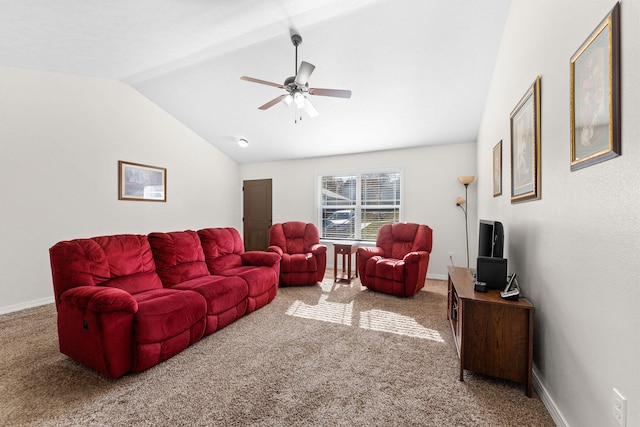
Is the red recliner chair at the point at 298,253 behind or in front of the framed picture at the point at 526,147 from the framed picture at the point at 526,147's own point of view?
in front

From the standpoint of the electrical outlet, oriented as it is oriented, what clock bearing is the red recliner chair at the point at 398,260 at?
The red recliner chair is roughly at 3 o'clock from the electrical outlet.

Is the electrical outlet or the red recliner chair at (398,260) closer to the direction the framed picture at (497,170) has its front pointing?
the red recliner chair

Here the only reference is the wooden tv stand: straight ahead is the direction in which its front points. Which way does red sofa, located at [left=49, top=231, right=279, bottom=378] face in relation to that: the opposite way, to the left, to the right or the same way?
the opposite way

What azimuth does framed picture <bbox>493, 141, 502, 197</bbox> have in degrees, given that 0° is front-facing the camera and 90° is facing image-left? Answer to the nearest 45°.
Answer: approximately 90°

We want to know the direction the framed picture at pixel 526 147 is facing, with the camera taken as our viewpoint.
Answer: facing to the left of the viewer

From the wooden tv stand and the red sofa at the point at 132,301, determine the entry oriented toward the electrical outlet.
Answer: the red sofa

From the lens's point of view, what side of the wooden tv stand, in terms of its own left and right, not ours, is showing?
left

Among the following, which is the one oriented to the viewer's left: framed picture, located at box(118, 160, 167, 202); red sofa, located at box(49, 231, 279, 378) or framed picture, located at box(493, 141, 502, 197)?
framed picture, located at box(493, 141, 502, 197)
